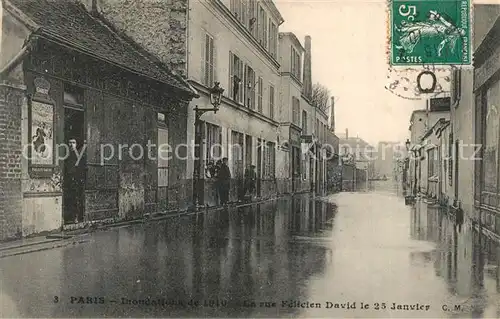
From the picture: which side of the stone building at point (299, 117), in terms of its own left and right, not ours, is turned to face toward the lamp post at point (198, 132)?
right

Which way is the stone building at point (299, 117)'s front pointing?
to the viewer's right

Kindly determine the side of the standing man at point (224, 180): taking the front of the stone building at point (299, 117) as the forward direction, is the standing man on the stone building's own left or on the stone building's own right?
on the stone building's own right

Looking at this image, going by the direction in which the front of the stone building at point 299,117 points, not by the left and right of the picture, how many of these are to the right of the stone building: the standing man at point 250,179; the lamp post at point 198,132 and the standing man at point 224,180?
3
